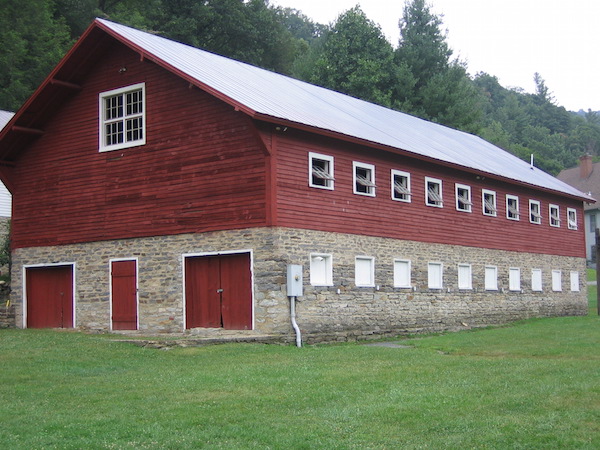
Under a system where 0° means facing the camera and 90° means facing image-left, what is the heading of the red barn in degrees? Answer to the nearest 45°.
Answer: approximately 45°
